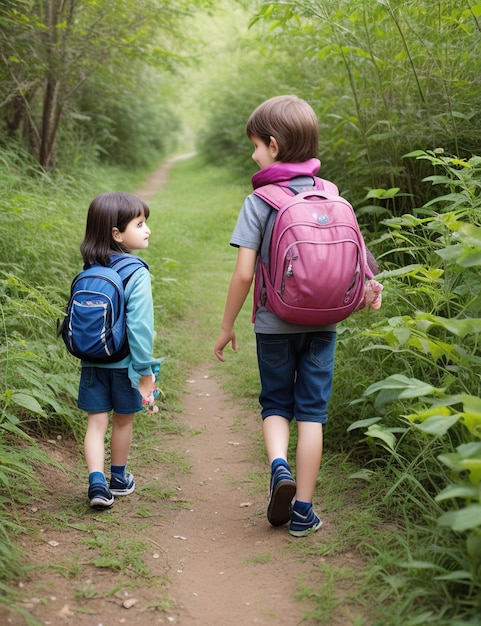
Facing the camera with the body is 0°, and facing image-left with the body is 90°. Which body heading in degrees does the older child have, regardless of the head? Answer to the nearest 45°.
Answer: approximately 180°

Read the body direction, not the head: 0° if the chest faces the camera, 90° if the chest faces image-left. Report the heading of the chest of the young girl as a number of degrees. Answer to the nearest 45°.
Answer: approximately 225°

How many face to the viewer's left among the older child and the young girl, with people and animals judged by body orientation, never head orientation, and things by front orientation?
0

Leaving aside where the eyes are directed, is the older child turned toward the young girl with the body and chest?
no

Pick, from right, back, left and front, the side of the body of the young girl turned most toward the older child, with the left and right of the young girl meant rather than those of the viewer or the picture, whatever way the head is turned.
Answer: right

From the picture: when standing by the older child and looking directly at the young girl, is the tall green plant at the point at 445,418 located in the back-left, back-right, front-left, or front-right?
back-left

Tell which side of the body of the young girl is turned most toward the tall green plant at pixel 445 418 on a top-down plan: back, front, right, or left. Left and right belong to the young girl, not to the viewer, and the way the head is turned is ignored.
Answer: right

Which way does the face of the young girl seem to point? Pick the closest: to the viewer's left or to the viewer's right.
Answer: to the viewer's right

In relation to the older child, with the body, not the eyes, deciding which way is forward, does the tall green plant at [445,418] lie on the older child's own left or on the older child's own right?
on the older child's own right
